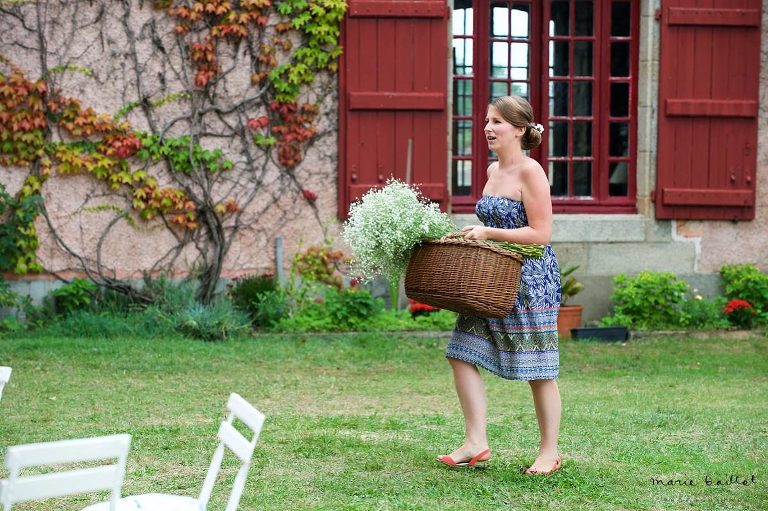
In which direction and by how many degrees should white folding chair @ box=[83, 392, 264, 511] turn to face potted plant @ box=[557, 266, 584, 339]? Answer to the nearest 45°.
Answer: approximately 135° to its right

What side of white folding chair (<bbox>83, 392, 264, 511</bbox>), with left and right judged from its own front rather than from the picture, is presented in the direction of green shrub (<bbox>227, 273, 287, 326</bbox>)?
right

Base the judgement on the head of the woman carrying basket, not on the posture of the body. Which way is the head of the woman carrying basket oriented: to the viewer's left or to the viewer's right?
to the viewer's left

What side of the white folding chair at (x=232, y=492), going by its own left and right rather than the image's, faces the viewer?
left

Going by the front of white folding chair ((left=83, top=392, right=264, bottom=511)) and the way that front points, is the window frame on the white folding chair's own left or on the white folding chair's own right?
on the white folding chair's own right

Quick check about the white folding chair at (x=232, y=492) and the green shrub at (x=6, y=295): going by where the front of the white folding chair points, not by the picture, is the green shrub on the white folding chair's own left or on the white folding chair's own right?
on the white folding chair's own right

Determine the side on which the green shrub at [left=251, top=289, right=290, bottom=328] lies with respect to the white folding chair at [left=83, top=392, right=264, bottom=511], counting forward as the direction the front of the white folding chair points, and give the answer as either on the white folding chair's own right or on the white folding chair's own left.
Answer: on the white folding chair's own right

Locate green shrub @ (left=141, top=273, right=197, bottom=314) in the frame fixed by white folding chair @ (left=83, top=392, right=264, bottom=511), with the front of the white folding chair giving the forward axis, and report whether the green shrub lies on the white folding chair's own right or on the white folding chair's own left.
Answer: on the white folding chair's own right

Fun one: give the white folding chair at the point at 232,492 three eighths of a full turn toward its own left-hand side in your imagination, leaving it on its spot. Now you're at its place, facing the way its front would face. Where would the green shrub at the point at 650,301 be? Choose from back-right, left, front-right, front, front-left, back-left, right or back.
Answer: left

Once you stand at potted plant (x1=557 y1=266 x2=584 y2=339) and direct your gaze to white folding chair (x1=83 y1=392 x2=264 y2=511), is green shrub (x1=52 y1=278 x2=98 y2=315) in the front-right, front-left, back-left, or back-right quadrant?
front-right

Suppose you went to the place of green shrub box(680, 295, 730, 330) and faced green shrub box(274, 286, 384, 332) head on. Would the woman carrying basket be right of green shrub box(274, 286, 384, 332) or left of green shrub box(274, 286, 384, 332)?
left
